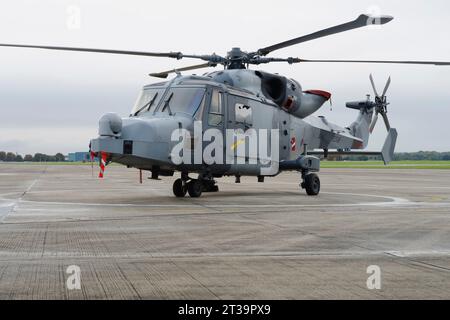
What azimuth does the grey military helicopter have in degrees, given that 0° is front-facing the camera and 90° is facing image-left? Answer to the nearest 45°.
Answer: approximately 45°
